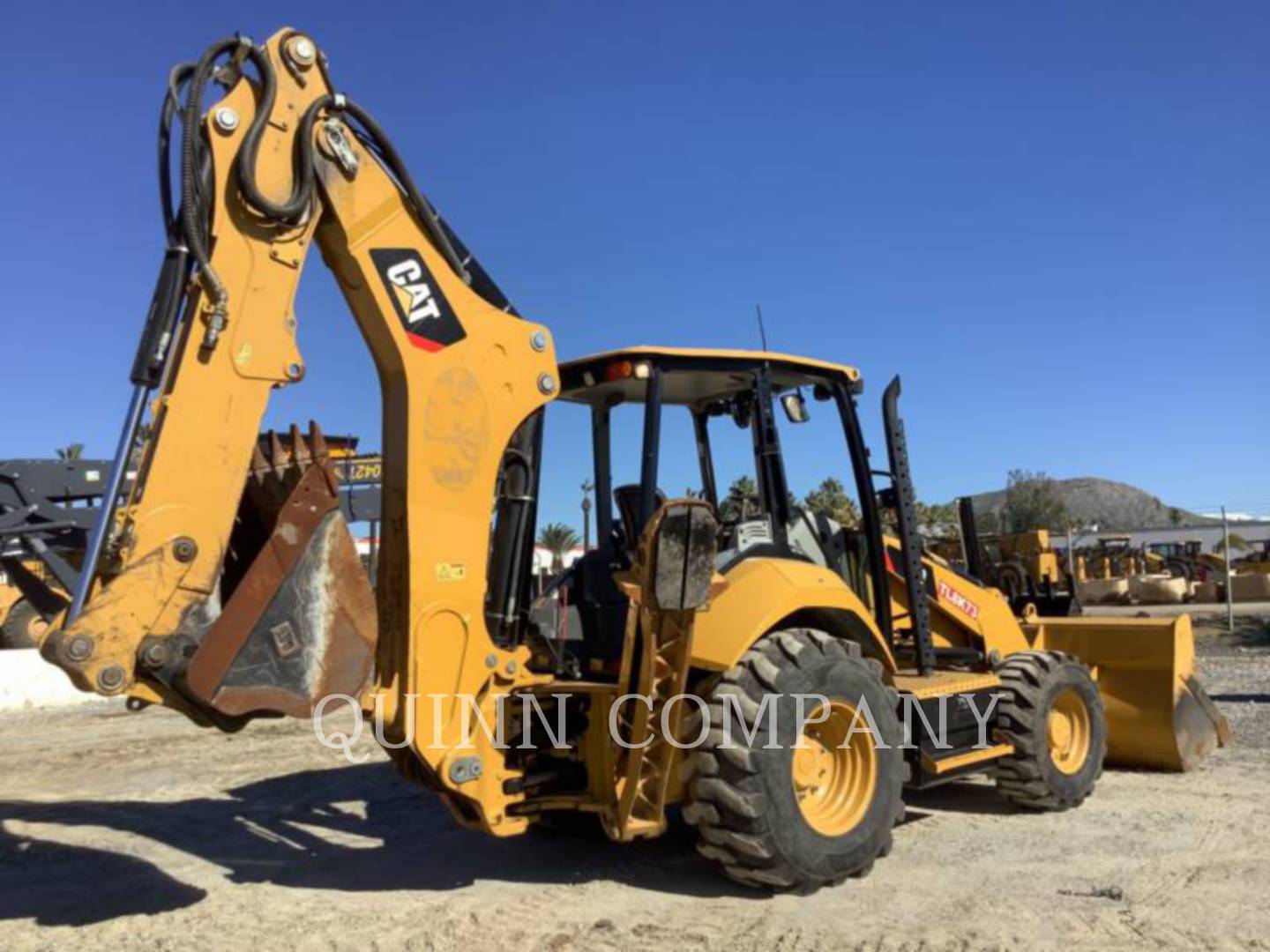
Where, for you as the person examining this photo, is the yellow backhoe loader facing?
facing away from the viewer and to the right of the viewer
